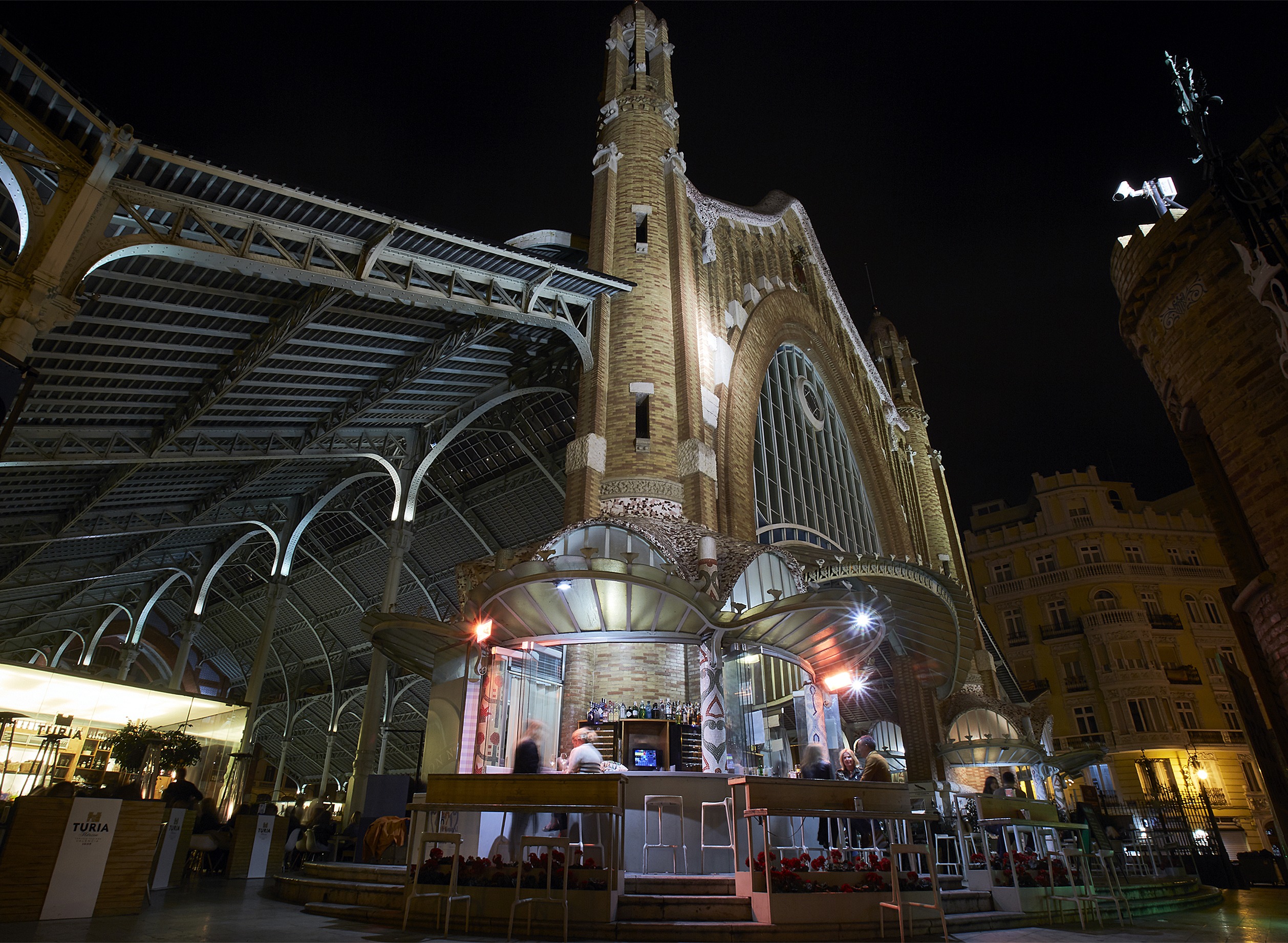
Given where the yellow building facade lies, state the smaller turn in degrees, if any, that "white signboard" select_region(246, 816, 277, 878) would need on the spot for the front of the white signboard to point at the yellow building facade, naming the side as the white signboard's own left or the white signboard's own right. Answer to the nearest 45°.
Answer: approximately 90° to the white signboard's own left

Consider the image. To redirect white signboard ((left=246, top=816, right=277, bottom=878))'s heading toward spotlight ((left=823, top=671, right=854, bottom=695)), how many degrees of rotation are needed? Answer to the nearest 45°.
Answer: approximately 45° to its left

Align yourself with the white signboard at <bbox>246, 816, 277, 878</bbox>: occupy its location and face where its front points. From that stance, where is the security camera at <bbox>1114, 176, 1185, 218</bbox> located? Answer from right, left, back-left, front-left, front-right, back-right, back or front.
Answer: front-left

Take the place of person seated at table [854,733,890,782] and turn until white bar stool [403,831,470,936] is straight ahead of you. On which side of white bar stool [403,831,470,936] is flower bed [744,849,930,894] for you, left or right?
left

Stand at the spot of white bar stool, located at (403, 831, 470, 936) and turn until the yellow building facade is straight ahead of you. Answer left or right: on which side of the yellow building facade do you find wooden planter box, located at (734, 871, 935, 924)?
right

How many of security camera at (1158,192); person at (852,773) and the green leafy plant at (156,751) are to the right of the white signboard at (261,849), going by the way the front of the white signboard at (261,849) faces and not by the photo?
1

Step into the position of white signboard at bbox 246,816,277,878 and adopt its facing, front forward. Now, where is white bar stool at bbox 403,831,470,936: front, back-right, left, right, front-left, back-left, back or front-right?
front

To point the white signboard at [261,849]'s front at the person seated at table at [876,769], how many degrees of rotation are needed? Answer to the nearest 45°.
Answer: approximately 45° to its left

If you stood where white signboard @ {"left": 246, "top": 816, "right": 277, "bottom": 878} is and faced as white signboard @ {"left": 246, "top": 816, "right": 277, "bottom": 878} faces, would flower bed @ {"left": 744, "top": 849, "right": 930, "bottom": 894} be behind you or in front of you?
in front

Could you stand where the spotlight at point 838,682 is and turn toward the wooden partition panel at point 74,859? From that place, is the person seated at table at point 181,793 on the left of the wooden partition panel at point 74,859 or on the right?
right

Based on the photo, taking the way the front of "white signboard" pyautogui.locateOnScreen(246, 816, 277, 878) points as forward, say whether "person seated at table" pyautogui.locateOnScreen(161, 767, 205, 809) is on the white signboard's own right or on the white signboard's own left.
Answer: on the white signboard's own right

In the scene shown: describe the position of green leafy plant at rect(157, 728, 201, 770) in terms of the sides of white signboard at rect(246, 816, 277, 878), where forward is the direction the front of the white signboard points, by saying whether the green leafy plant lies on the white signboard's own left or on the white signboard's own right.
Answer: on the white signboard's own right

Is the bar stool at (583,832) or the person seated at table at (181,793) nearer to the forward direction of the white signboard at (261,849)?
the bar stool

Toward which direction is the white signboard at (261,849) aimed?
toward the camera

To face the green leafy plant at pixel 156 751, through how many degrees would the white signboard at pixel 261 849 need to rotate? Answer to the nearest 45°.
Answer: approximately 90° to its right

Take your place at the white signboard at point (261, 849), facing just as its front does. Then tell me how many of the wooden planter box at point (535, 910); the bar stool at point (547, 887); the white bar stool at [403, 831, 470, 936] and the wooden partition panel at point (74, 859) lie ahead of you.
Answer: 4

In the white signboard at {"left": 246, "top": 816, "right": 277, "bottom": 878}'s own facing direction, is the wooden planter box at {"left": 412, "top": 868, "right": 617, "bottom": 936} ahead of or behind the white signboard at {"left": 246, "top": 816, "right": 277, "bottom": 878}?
ahead

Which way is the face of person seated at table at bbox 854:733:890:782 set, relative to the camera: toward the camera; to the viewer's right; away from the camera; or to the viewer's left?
to the viewer's left
